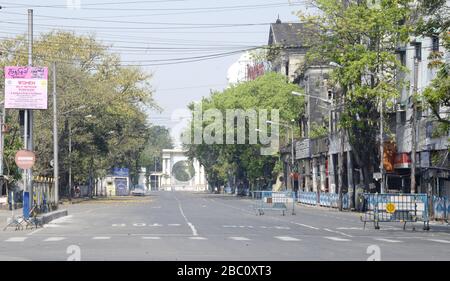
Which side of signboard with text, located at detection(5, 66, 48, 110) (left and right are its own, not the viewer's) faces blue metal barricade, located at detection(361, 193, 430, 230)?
left

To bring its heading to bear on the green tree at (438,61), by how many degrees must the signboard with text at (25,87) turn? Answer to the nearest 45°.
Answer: approximately 45° to its left
